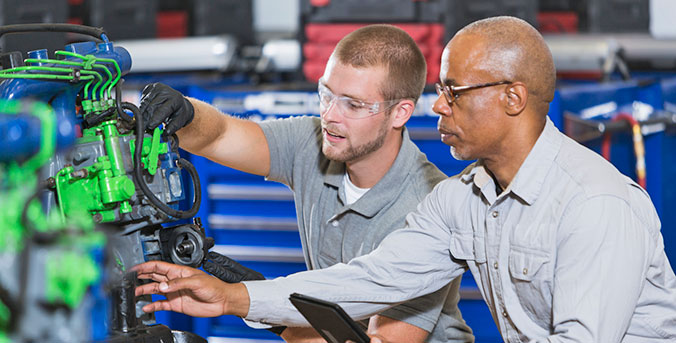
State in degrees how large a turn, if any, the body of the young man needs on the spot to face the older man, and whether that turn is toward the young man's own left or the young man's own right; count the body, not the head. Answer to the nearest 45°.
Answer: approximately 90° to the young man's own left

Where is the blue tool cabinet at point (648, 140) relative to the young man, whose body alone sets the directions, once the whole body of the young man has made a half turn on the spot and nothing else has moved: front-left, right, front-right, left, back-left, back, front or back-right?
front

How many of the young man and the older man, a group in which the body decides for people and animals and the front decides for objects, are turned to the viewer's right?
0

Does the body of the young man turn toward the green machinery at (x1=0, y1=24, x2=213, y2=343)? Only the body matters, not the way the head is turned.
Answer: yes

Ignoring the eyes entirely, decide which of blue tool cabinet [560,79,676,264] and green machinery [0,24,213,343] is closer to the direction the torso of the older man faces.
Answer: the green machinery

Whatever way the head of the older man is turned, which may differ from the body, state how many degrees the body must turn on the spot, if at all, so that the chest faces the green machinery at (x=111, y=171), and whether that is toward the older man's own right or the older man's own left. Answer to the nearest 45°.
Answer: approximately 45° to the older man's own right

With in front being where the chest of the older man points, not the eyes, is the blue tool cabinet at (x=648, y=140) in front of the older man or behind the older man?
behind

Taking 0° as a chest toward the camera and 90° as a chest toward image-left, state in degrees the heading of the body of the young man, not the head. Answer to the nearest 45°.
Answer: approximately 45°

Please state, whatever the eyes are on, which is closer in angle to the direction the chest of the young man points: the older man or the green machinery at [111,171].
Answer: the green machinery
